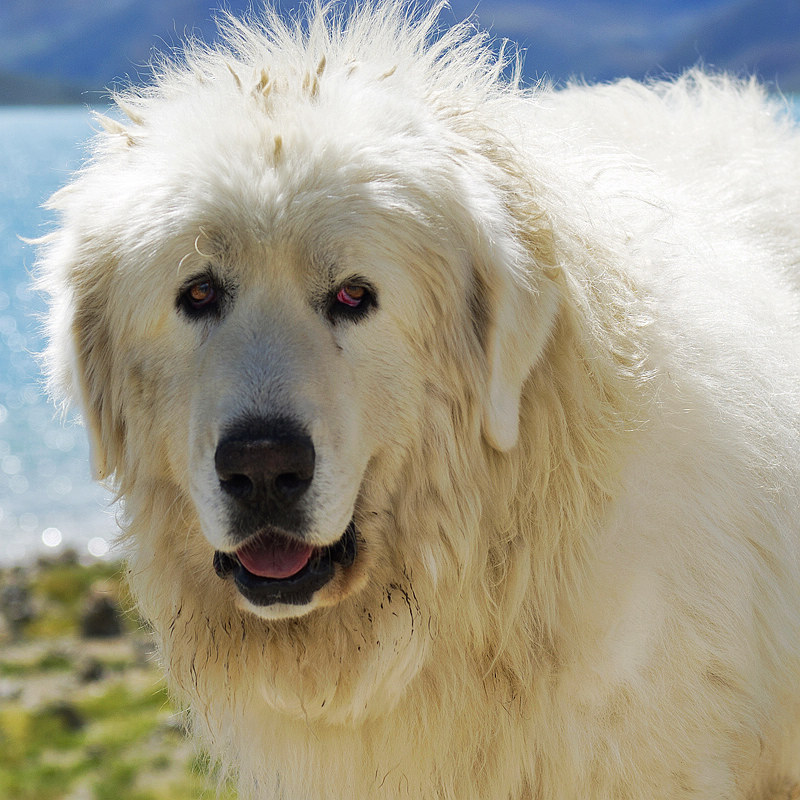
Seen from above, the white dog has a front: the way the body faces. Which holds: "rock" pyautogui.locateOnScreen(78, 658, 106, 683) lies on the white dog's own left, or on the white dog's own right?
on the white dog's own right

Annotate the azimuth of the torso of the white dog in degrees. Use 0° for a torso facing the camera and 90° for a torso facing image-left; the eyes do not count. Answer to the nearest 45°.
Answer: approximately 45°
